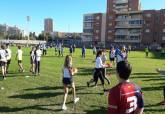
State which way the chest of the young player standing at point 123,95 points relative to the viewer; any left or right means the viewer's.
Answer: facing away from the viewer and to the left of the viewer

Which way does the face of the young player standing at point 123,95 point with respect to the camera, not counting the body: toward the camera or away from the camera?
away from the camera
